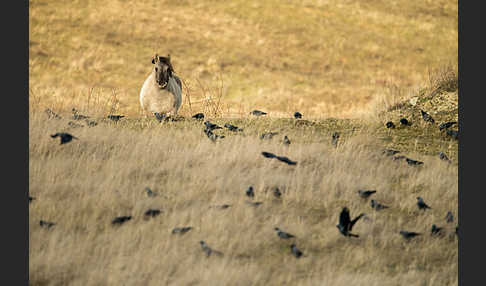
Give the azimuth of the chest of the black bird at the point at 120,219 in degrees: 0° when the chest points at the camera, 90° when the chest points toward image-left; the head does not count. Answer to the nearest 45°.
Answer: approximately 90°

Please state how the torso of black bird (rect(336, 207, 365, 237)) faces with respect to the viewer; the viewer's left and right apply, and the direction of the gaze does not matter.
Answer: facing to the left of the viewer

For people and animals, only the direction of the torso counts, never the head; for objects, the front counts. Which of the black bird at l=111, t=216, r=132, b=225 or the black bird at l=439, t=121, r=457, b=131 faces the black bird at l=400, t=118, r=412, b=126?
the black bird at l=439, t=121, r=457, b=131

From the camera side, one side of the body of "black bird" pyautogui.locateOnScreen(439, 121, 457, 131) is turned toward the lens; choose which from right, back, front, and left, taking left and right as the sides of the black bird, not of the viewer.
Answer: left

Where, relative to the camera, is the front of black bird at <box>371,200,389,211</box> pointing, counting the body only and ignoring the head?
to the viewer's left
